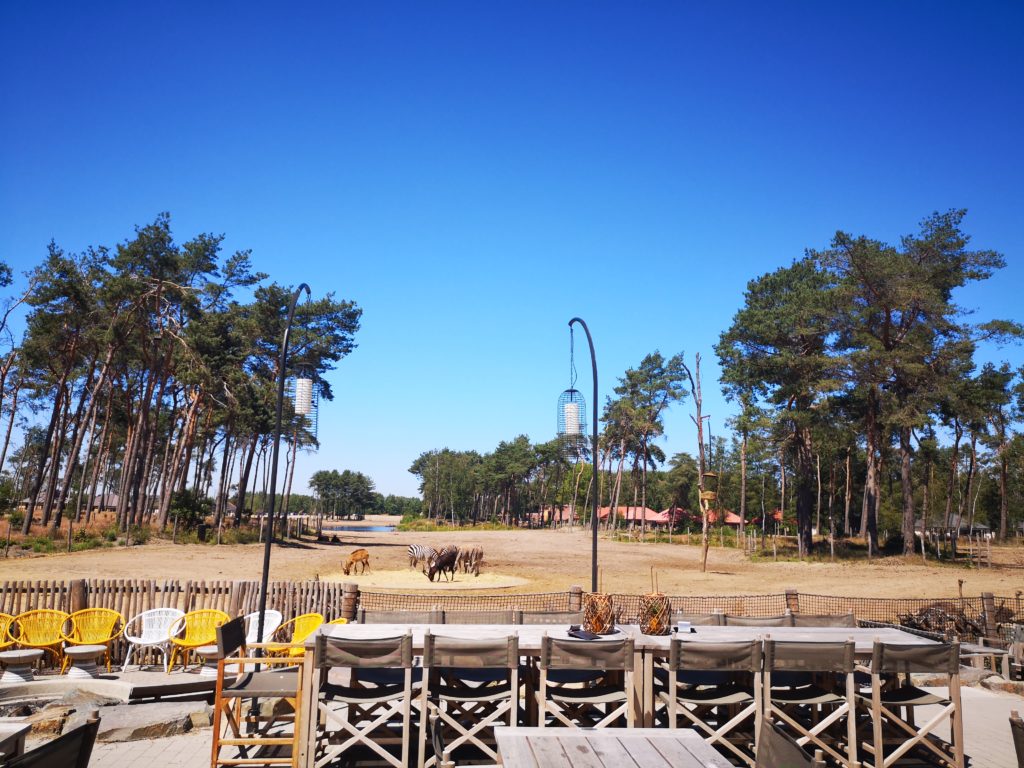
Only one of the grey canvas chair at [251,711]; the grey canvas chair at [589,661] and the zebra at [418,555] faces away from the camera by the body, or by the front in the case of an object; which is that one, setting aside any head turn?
the grey canvas chair at [589,661]

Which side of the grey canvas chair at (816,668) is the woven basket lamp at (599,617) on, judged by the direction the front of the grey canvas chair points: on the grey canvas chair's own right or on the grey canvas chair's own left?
on the grey canvas chair's own left

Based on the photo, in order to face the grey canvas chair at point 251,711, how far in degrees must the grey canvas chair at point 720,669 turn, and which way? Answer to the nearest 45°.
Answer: approximately 90° to its left

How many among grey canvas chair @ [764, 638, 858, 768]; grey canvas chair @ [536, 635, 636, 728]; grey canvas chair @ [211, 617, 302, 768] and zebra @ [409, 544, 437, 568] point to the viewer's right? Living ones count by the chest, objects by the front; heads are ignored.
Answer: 2

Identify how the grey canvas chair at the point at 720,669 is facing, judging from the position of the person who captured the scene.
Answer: facing away from the viewer

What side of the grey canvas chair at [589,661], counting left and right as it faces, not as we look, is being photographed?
back

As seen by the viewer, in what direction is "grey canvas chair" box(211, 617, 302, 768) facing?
to the viewer's right

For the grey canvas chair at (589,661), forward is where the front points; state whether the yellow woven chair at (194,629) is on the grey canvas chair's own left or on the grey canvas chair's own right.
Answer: on the grey canvas chair's own left

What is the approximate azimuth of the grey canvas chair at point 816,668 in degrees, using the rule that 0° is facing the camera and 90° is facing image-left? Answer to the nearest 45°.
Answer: approximately 180°

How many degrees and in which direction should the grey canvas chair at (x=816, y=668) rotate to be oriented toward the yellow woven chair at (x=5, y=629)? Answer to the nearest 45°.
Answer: approximately 90° to its left

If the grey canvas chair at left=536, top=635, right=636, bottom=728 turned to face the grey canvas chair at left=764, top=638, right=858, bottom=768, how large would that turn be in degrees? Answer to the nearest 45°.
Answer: approximately 90° to its right

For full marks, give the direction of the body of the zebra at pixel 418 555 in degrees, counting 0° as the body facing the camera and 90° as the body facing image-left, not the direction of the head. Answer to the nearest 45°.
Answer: approximately 270°
